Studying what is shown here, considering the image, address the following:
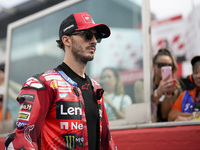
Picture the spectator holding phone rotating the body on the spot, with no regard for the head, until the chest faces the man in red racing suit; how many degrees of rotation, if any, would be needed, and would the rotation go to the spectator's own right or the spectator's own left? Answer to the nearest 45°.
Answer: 0° — they already face them

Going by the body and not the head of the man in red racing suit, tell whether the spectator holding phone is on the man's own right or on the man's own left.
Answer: on the man's own left

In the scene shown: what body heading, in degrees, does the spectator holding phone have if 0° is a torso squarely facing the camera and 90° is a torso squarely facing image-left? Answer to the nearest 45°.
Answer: approximately 0°

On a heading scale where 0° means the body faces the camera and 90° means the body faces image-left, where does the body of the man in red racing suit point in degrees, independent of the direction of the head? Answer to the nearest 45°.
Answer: approximately 315°
